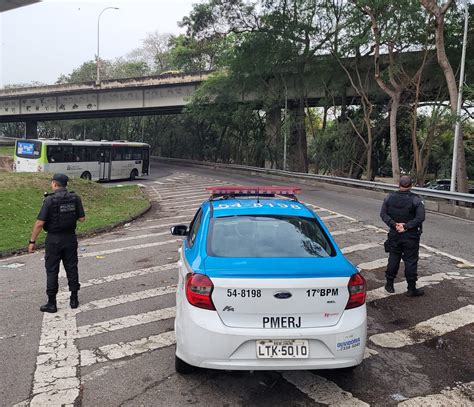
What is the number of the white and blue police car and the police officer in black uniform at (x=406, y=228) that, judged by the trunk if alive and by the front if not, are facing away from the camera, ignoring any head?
2

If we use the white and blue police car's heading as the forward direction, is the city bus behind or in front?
in front

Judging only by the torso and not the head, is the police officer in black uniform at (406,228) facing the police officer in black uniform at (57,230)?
no

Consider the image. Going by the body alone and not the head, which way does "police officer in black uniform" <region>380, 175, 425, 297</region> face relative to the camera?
away from the camera

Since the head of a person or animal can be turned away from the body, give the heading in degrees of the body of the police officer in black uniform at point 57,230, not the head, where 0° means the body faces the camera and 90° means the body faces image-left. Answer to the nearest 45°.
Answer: approximately 135°

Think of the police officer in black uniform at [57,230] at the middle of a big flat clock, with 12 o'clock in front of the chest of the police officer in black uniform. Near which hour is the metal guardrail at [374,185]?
The metal guardrail is roughly at 3 o'clock from the police officer in black uniform.

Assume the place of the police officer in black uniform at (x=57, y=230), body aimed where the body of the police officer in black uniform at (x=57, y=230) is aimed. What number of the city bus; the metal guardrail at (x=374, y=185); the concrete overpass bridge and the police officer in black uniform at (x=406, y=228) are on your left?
0

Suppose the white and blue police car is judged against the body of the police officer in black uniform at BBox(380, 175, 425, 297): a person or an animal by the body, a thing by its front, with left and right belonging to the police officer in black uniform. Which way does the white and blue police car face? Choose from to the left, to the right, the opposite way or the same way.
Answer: the same way

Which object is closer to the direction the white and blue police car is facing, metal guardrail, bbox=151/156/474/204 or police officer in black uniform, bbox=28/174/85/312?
the metal guardrail

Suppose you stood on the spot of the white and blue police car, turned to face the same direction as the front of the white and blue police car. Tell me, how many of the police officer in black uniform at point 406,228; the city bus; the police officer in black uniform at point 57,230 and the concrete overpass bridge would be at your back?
0

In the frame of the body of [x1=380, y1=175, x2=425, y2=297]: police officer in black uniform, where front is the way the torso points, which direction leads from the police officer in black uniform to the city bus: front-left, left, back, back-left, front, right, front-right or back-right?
front-left

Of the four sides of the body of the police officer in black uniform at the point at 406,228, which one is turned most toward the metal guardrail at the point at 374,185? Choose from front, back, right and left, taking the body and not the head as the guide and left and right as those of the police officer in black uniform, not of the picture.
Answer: front

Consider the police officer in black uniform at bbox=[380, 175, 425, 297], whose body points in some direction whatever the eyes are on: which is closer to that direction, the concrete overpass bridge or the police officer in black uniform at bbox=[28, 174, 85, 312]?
the concrete overpass bridge

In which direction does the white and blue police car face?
away from the camera
